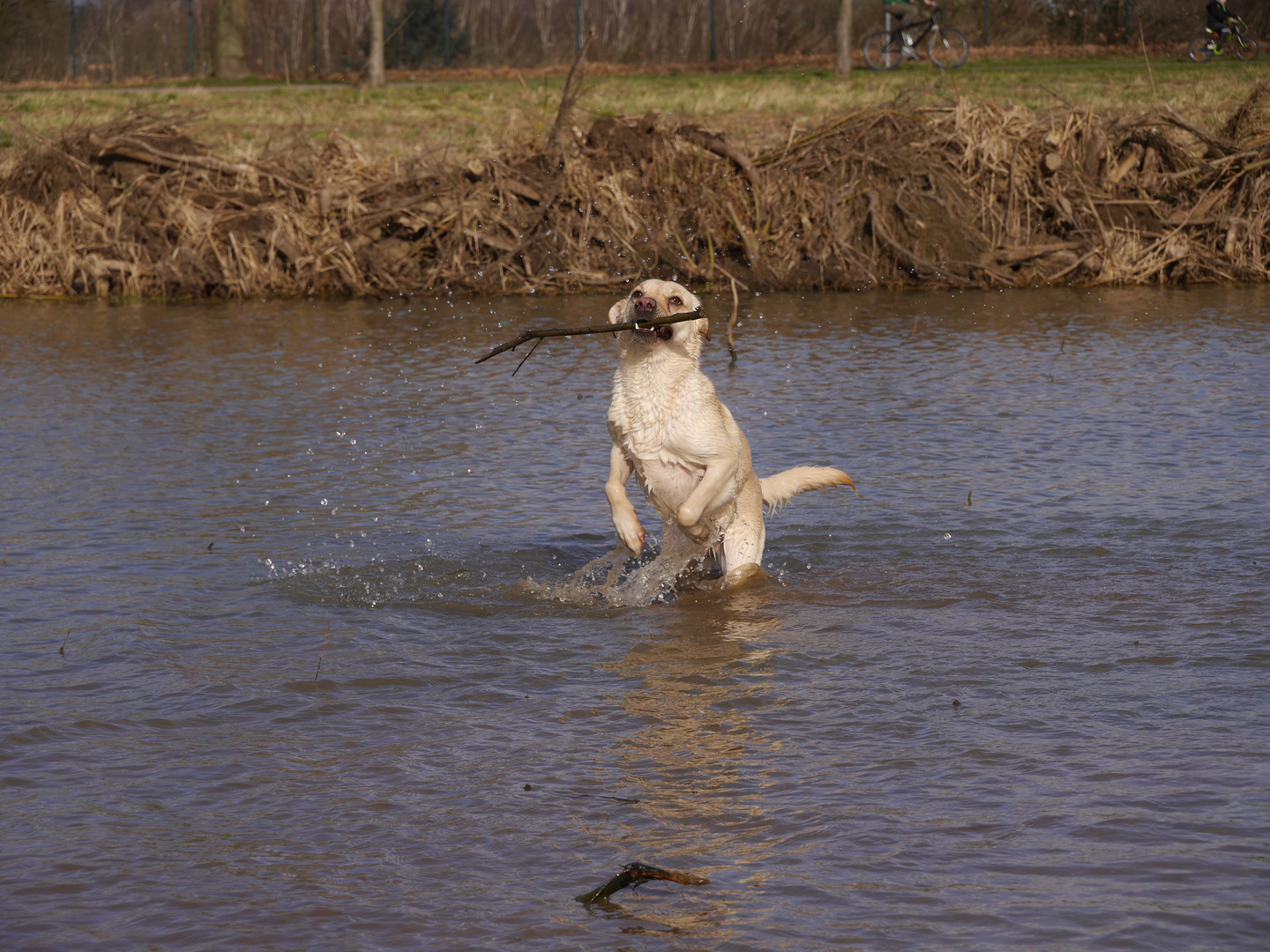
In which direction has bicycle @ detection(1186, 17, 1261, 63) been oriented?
to the viewer's right

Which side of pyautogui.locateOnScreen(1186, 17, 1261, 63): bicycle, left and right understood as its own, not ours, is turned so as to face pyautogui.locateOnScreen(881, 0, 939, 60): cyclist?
back

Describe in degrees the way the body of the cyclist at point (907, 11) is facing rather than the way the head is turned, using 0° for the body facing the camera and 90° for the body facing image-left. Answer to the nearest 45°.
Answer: approximately 270°

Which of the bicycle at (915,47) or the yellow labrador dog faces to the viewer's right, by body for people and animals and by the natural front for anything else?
the bicycle

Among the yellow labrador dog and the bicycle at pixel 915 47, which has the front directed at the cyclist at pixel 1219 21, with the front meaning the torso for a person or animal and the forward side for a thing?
the bicycle

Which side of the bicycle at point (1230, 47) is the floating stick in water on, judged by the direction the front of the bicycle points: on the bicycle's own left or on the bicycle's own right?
on the bicycle's own right

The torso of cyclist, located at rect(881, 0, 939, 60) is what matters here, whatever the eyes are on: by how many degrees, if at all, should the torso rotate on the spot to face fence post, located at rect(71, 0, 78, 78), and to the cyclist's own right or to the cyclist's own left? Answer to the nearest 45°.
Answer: approximately 180°

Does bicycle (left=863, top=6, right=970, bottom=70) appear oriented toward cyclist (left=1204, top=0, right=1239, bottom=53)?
yes

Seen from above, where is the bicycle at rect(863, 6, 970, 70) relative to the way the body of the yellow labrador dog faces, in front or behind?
behind

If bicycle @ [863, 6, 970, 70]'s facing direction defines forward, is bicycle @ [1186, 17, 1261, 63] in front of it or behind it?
in front

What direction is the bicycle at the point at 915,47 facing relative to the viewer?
to the viewer's right

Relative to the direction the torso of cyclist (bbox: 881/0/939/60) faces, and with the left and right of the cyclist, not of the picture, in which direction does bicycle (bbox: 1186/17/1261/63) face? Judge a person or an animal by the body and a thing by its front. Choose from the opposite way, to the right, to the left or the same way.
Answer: the same way

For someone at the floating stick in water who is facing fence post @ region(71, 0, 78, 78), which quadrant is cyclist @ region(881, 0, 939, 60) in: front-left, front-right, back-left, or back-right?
front-right

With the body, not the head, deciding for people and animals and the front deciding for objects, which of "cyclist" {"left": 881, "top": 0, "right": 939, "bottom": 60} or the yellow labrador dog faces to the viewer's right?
the cyclist
